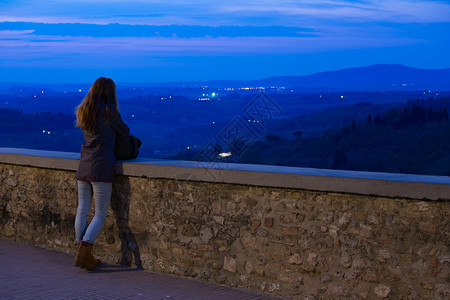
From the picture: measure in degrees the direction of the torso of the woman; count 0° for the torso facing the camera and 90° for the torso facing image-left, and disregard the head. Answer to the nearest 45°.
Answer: approximately 225°
